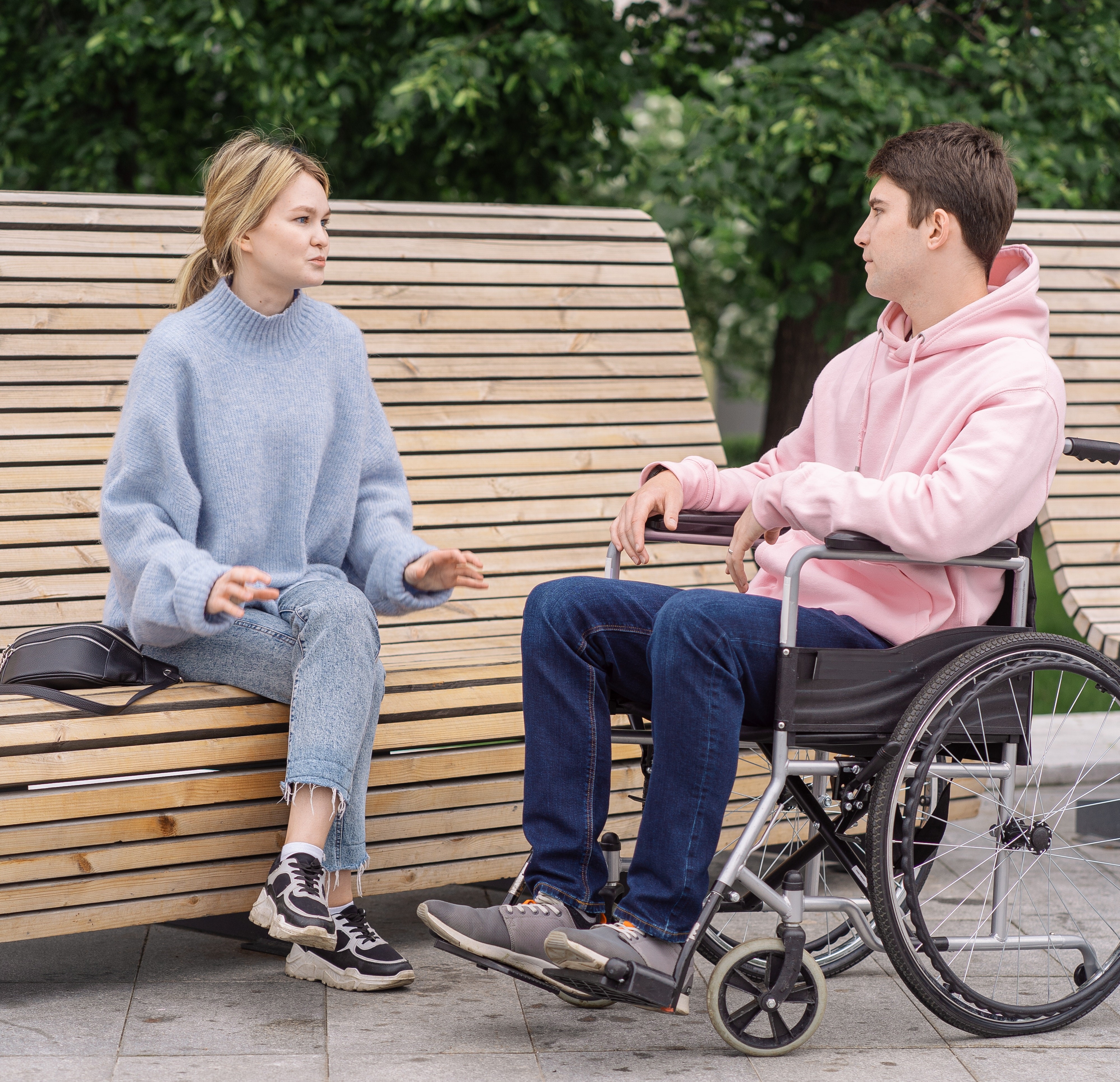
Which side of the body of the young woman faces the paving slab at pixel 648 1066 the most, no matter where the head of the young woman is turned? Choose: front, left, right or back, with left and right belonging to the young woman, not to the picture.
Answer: front

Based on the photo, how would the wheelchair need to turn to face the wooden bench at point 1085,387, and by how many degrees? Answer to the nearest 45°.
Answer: approximately 135° to its right

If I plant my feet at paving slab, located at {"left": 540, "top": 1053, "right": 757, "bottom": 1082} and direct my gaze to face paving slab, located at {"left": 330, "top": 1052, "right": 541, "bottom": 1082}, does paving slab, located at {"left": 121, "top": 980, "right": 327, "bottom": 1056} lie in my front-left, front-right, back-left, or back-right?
front-right

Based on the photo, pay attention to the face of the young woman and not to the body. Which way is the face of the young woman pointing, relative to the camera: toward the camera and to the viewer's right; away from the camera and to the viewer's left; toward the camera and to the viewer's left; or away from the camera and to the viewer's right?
toward the camera and to the viewer's right

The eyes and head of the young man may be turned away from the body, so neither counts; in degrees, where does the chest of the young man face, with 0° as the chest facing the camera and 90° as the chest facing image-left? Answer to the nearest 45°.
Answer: approximately 45°

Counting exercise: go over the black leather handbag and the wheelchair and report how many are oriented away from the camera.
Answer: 0

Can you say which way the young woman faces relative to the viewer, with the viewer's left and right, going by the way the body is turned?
facing the viewer and to the right of the viewer

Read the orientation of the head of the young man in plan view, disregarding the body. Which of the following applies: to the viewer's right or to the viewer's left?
to the viewer's left

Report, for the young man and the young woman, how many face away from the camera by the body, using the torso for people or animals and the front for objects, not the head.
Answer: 0

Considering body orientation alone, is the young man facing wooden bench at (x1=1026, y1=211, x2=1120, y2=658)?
no

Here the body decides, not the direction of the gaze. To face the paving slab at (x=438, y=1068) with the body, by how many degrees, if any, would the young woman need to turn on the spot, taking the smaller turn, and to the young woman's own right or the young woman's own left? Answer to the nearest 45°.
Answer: approximately 45° to the young woman's own right

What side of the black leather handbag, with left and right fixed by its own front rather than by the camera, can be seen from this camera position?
front

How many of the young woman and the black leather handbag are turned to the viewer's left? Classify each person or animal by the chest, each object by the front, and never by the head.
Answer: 0
